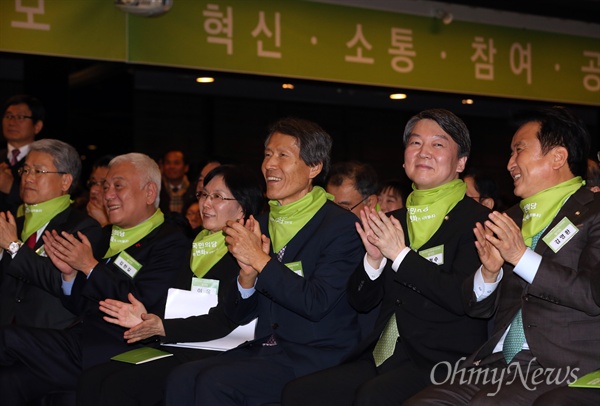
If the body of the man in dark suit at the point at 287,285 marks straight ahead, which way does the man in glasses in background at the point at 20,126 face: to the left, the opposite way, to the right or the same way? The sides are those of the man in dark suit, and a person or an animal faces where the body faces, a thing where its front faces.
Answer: the same way

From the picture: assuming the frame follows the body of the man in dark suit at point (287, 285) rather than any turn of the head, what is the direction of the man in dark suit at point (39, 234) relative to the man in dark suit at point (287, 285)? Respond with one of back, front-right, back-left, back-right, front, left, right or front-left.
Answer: right

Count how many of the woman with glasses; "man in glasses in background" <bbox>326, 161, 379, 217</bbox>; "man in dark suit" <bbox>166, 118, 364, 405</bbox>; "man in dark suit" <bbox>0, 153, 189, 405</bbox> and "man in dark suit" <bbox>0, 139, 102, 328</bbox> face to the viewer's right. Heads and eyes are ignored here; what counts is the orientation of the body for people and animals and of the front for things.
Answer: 0

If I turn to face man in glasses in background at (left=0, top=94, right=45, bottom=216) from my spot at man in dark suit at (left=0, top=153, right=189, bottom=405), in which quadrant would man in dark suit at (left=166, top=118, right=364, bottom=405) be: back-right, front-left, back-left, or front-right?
back-right

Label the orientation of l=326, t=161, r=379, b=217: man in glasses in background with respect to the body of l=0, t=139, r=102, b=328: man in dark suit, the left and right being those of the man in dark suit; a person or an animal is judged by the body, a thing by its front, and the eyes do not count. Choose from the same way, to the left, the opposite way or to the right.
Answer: the same way

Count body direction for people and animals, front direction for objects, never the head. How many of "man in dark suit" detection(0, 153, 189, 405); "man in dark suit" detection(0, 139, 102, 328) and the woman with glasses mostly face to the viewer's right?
0

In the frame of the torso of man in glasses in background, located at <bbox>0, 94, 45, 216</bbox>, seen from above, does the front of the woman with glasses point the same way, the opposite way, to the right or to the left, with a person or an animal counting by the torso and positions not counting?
the same way

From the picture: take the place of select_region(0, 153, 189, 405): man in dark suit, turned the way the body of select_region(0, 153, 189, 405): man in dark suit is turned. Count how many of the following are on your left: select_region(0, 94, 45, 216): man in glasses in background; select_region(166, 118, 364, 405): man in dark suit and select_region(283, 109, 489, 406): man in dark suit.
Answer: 2

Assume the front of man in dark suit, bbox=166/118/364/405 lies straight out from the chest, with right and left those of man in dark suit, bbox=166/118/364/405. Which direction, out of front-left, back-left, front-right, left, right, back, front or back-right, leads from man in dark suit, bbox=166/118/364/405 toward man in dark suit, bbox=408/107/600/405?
left

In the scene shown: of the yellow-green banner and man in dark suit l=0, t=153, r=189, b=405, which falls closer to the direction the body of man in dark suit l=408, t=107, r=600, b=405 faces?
the man in dark suit

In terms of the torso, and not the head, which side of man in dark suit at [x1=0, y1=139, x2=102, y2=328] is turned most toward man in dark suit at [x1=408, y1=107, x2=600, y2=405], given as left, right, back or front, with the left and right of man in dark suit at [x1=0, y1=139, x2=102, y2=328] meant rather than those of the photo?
left

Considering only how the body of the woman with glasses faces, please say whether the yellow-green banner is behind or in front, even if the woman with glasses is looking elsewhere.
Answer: behind

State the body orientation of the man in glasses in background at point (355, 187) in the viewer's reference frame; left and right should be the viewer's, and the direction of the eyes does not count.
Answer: facing the viewer and to the left of the viewer

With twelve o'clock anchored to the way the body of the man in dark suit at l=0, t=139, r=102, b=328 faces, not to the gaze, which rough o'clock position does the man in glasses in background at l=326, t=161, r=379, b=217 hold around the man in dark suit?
The man in glasses in background is roughly at 8 o'clock from the man in dark suit.

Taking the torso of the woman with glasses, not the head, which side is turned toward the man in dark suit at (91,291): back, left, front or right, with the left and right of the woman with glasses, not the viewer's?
right

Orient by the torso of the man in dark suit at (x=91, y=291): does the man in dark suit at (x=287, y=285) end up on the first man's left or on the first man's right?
on the first man's left

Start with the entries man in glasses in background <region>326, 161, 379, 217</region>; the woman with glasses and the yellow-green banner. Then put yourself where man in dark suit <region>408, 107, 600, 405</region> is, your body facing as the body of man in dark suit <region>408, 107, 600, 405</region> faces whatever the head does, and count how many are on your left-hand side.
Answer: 0

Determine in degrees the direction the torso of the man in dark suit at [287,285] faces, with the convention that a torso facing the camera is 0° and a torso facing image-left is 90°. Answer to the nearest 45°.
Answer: approximately 45°

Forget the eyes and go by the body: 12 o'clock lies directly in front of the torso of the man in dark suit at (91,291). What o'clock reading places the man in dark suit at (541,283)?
the man in dark suit at (541,283) is roughly at 9 o'clock from the man in dark suit at (91,291).
